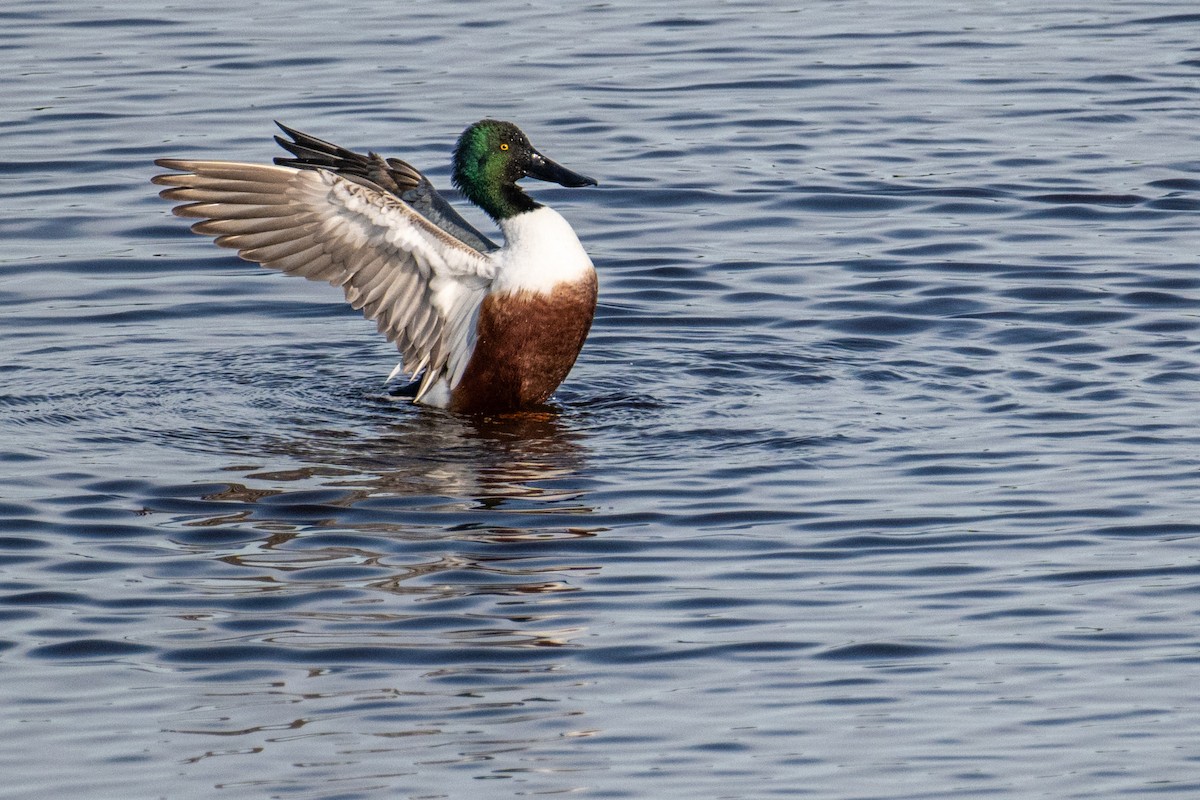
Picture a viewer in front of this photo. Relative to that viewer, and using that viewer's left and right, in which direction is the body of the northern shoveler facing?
facing to the right of the viewer
